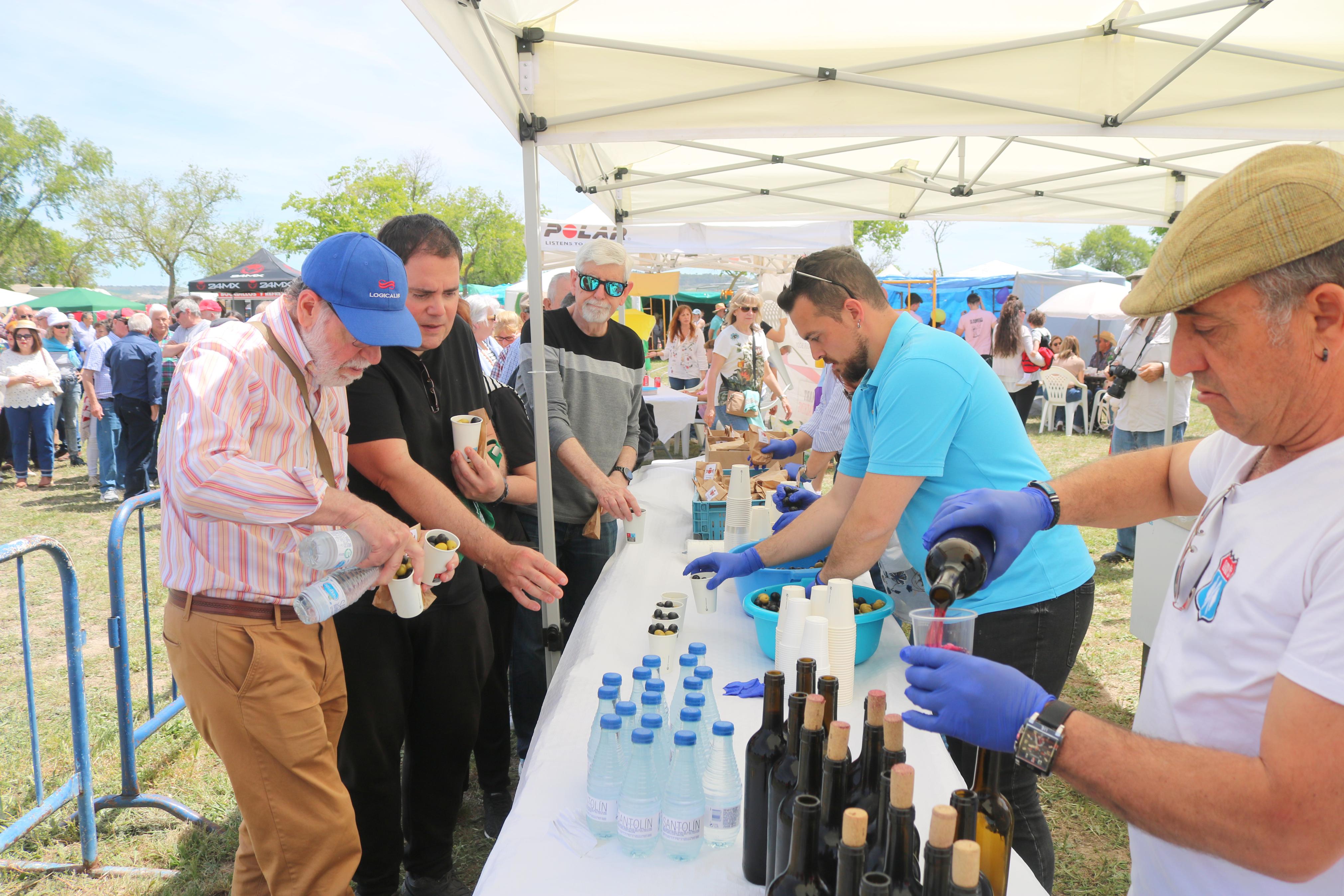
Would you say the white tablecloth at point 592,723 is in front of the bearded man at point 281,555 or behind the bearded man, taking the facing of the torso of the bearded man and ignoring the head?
in front

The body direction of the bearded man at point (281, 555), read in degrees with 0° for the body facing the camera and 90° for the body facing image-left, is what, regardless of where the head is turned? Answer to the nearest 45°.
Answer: approximately 270°

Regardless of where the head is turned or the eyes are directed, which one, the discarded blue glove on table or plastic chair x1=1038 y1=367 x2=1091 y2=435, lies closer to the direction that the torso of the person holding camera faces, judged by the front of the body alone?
the discarded blue glove on table

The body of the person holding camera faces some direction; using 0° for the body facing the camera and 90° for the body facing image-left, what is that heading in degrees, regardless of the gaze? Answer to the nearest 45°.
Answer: approximately 45°

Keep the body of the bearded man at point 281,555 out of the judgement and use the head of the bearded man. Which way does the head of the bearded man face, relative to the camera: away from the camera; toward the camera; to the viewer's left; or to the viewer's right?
to the viewer's right

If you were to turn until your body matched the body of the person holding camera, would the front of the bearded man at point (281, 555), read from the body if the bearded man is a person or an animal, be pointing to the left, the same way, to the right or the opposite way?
the opposite way

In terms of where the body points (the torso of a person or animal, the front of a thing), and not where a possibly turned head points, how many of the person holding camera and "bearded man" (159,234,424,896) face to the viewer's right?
1

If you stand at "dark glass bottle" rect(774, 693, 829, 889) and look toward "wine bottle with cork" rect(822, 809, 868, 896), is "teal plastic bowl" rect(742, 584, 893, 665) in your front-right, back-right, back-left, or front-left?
back-left

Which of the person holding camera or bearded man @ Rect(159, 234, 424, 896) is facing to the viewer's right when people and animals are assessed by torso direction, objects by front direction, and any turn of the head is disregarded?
the bearded man
